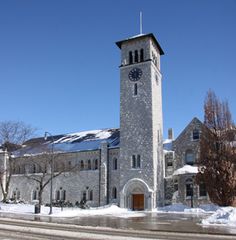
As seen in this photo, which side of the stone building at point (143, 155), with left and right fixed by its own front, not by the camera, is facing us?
front

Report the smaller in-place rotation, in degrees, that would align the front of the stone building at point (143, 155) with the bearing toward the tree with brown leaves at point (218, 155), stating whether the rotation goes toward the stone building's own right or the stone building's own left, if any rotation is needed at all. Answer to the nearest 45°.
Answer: approximately 45° to the stone building's own left

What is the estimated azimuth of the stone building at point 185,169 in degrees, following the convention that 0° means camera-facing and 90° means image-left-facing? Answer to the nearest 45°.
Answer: approximately 0°
